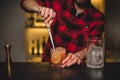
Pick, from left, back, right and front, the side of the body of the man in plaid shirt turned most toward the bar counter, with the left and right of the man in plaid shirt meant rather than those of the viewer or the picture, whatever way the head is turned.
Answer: front

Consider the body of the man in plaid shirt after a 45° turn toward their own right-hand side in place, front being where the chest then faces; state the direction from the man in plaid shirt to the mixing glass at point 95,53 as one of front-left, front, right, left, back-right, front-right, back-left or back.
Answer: front-left

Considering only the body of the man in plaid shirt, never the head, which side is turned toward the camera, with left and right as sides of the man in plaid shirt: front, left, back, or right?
front
